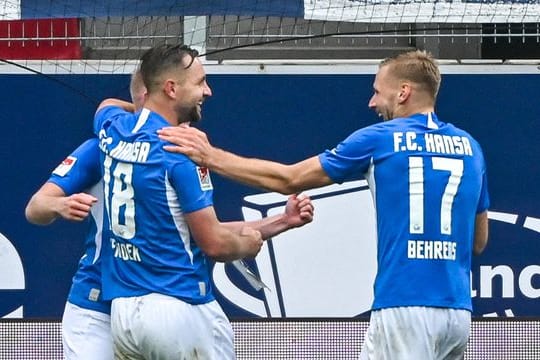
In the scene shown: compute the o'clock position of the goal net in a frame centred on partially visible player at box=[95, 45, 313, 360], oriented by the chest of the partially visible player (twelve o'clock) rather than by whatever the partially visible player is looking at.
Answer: The goal net is roughly at 11 o'clock from the partially visible player.

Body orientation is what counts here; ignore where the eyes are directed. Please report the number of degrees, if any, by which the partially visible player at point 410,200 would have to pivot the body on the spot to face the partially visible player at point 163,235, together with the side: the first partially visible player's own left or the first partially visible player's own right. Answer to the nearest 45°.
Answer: approximately 45° to the first partially visible player's own left

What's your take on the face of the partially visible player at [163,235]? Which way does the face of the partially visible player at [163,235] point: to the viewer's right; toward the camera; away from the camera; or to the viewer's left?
to the viewer's right

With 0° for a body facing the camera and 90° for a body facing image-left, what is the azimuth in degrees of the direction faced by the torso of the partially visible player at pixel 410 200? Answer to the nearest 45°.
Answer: approximately 135°

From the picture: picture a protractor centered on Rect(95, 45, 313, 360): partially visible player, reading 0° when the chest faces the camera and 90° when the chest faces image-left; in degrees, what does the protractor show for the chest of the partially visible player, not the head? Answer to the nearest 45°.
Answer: approximately 225°

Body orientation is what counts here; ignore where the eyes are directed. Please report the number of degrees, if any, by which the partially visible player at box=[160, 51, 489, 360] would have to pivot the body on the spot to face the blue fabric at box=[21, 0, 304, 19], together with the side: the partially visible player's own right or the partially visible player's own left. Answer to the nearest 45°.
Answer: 0° — they already face it

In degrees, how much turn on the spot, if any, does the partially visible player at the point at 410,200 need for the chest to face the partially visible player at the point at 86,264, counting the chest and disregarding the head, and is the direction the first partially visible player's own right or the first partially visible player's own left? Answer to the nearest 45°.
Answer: approximately 45° to the first partially visible player's own left

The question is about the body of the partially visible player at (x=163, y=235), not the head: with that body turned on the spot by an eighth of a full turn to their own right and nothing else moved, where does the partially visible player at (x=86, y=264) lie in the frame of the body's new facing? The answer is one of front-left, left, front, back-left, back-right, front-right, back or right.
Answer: back-left
